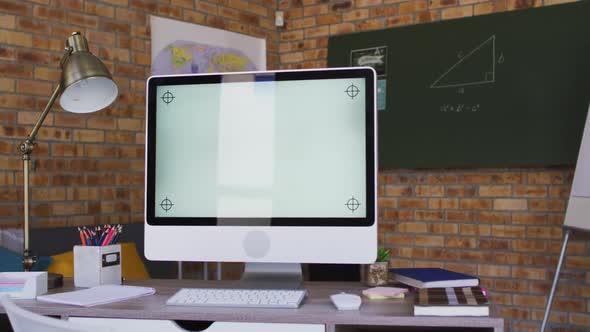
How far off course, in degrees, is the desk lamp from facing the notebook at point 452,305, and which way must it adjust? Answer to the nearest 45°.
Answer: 0° — it already faces it

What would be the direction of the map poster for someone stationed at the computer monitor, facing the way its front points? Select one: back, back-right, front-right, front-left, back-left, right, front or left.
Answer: back

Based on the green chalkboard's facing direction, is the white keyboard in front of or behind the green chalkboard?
in front

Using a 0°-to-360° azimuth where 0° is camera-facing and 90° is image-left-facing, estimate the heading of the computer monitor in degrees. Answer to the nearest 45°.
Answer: approximately 0°

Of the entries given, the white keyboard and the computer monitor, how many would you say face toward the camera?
2
